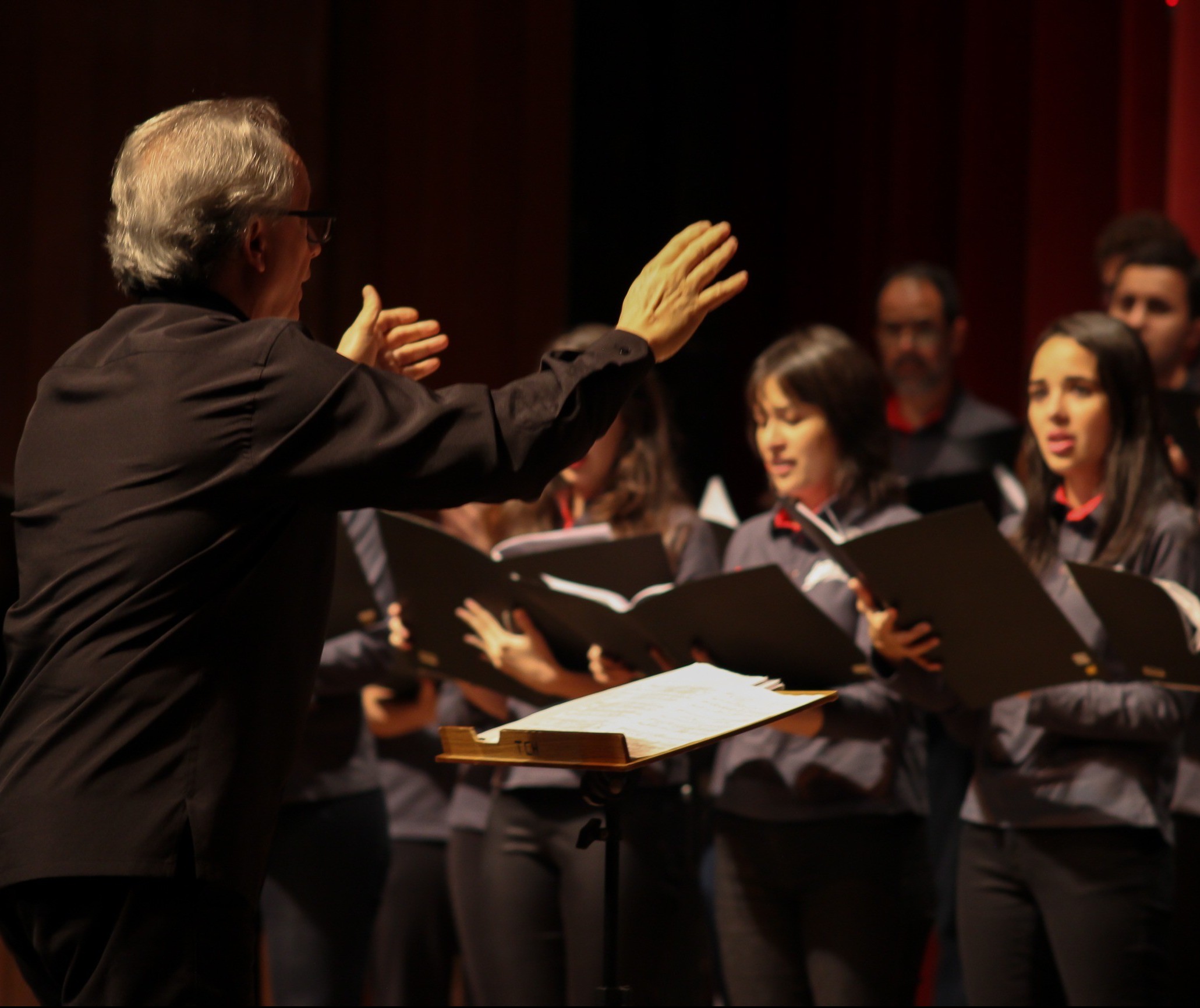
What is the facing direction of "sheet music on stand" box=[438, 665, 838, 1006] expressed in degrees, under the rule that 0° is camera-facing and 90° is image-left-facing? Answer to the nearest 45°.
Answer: approximately 45°
